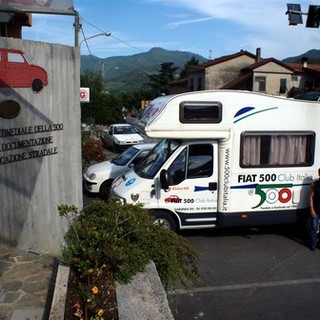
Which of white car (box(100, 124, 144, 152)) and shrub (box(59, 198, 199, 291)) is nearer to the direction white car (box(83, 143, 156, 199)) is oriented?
the shrub

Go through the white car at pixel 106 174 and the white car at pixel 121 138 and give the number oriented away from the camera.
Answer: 0

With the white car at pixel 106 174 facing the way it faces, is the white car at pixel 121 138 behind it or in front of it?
behind

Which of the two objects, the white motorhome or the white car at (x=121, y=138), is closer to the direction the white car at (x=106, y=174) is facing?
the white motorhome

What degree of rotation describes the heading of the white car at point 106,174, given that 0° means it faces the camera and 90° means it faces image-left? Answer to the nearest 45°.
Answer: approximately 45°

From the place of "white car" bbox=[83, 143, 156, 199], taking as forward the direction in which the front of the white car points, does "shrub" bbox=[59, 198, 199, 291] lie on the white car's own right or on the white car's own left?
on the white car's own left

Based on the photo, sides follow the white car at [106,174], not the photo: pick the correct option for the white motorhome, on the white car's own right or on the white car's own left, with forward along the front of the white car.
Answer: on the white car's own left

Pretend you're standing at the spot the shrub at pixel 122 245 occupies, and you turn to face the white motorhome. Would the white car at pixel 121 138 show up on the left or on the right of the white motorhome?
left
